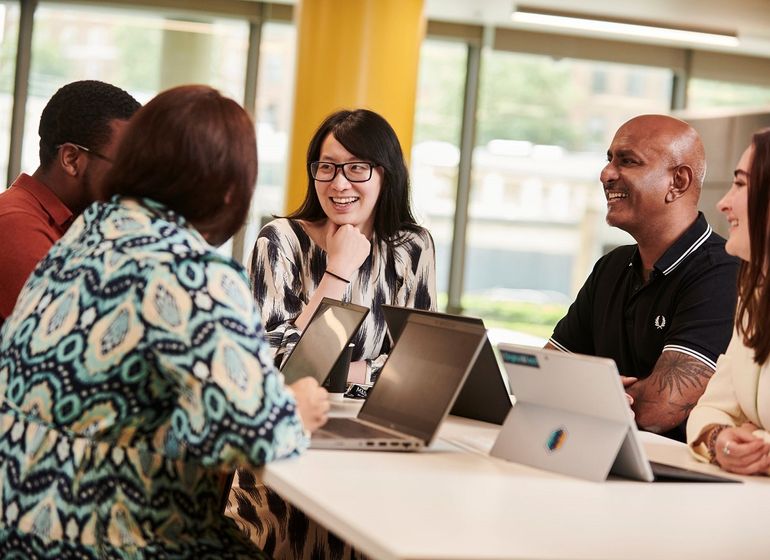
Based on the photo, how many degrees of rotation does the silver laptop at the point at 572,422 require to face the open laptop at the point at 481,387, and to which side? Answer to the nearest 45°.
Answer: approximately 90° to its left

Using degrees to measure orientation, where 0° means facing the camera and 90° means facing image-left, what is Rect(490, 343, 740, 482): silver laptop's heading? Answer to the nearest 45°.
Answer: approximately 225°

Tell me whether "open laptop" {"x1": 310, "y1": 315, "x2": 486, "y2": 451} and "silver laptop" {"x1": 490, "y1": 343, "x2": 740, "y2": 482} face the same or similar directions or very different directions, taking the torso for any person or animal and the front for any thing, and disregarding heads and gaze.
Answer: very different directions

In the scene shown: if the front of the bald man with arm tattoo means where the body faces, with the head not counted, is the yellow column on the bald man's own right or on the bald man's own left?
on the bald man's own right

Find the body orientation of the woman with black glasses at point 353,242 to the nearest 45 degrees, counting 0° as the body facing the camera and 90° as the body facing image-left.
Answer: approximately 0°

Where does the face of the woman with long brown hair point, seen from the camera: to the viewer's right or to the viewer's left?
to the viewer's left

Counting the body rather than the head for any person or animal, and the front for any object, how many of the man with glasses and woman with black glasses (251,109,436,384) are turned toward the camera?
1

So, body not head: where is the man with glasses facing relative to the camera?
to the viewer's right

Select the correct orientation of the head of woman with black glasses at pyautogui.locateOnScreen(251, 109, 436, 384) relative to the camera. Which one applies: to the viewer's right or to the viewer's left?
to the viewer's left

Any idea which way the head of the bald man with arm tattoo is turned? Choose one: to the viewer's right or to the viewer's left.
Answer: to the viewer's left
